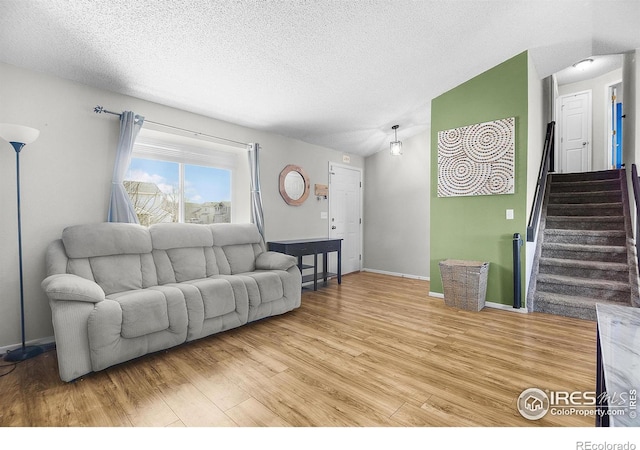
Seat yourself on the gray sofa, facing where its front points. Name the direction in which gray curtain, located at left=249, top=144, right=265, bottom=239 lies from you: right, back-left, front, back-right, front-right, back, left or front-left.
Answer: left

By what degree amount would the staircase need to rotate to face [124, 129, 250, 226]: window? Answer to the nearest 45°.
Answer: approximately 45° to its right

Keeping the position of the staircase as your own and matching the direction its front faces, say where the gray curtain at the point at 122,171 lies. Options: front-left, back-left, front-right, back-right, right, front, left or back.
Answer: front-right

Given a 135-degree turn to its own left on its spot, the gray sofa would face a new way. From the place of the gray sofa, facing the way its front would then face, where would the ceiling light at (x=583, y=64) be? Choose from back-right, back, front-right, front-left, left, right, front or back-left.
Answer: right

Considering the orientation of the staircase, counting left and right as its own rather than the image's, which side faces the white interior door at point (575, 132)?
back

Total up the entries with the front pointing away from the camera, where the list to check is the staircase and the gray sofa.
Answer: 0

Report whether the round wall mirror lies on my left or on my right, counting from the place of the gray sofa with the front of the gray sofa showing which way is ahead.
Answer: on my left

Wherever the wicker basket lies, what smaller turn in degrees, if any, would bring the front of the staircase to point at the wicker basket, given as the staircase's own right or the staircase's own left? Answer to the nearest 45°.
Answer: approximately 45° to the staircase's own right

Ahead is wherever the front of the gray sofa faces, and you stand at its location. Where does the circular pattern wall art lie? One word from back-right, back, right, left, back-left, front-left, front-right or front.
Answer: front-left

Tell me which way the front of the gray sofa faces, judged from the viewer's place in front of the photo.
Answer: facing the viewer and to the right of the viewer

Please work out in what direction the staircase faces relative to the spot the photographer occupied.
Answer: facing the viewer
